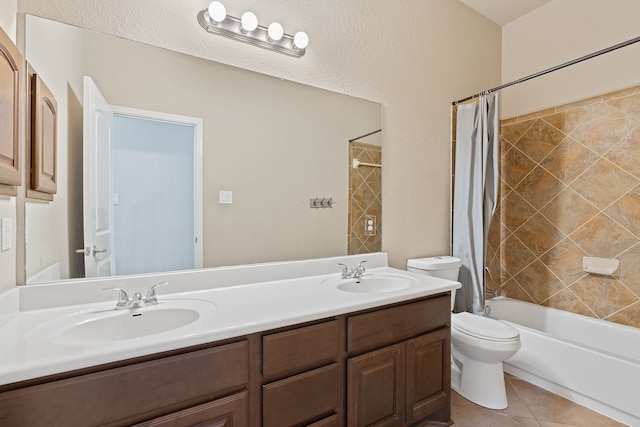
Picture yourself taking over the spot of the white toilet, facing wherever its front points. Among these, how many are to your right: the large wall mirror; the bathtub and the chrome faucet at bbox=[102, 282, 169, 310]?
2

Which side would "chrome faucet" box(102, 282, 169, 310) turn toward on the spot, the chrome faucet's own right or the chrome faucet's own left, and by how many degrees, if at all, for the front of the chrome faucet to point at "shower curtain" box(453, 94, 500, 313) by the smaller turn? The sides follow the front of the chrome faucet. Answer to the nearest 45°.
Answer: approximately 90° to the chrome faucet's own left

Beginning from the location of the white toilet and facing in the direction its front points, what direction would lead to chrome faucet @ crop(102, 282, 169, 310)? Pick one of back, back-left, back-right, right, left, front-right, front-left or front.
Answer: right

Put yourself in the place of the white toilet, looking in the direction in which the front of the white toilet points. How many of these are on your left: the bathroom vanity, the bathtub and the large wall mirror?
1

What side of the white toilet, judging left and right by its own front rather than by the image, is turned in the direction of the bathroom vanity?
right

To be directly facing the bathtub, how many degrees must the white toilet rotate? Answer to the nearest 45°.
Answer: approximately 90° to its left

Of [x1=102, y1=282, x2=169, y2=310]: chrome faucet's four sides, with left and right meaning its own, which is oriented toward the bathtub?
left

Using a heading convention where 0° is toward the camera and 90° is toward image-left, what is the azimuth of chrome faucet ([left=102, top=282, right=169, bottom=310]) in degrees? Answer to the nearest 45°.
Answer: approximately 0°
